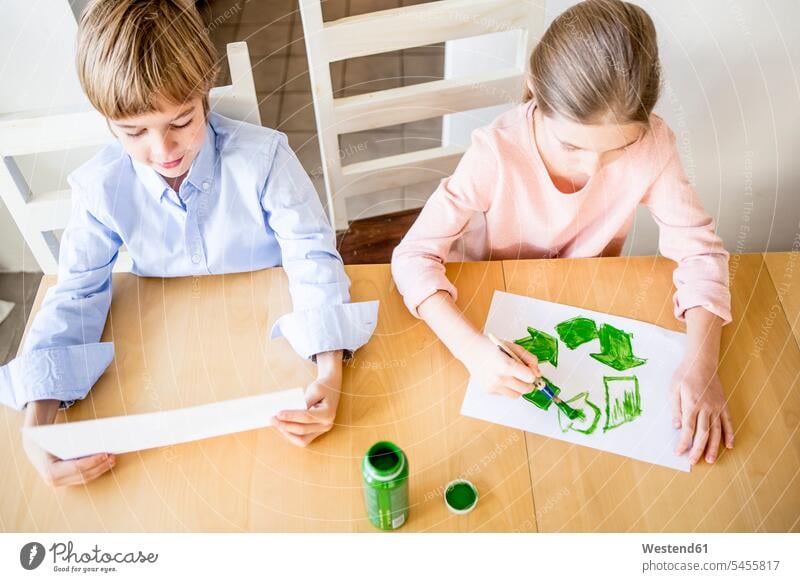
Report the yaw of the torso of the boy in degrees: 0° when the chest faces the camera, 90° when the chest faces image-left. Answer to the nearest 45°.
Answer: approximately 0°

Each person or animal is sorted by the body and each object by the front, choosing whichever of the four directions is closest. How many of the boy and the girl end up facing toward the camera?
2

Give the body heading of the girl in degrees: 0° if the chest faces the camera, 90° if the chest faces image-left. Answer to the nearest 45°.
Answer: approximately 0°

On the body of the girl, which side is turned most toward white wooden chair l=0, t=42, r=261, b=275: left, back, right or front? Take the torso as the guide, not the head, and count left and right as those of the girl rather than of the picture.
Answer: right
